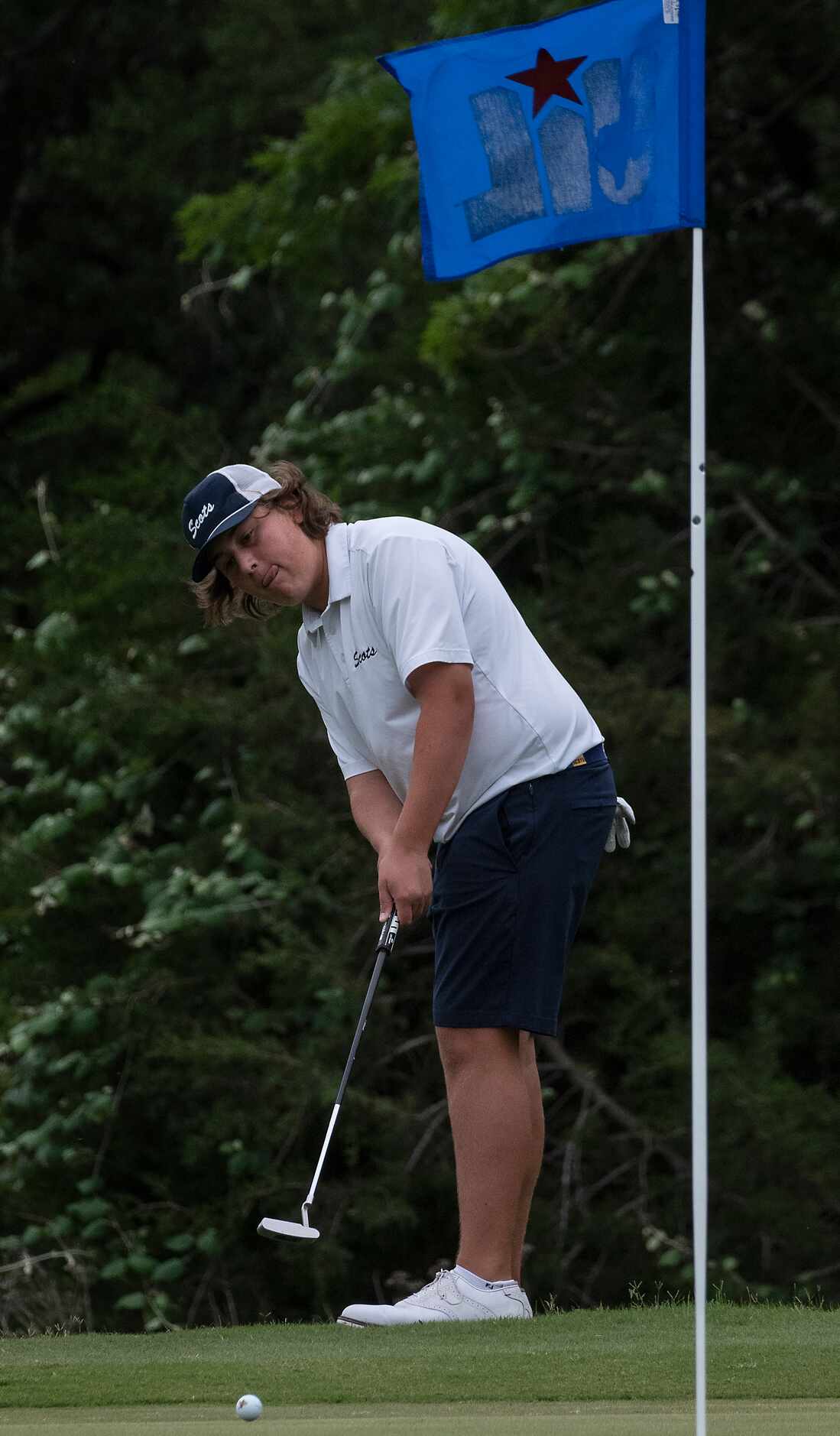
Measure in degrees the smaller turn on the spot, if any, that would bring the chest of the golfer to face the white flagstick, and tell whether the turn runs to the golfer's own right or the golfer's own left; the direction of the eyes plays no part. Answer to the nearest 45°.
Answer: approximately 90° to the golfer's own left

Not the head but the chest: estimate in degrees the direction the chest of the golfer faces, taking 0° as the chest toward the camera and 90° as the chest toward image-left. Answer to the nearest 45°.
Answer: approximately 90°
